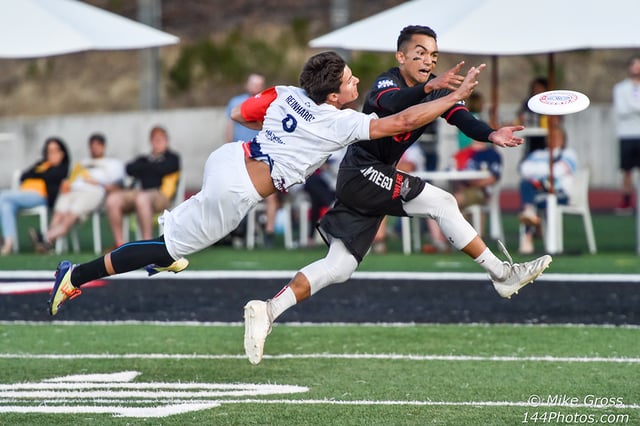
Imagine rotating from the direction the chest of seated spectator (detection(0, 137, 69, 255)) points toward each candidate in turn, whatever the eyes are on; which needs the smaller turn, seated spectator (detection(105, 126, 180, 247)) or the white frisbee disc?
the white frisbee disc

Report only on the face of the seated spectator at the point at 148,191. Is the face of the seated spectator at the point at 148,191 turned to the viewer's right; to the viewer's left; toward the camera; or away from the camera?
toward the camera

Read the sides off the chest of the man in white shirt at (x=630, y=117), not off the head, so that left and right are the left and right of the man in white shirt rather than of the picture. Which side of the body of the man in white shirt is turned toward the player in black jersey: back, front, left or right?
front

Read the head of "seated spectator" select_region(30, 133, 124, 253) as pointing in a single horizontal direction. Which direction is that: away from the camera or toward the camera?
toward the camera

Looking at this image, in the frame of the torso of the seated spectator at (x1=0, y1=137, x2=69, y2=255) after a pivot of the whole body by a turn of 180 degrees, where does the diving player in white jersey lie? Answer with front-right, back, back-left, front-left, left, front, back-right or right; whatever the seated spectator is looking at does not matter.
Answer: back-right

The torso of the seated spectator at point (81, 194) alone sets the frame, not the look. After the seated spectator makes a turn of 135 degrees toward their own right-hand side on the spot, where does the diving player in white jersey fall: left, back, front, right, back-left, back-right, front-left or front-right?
back

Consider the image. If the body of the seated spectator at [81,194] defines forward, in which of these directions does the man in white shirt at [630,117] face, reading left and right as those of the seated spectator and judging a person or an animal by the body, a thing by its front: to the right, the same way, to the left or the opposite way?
the same way

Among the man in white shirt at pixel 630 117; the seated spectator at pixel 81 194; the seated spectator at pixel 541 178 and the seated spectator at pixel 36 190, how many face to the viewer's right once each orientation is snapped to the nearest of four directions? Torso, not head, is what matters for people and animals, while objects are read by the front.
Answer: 0

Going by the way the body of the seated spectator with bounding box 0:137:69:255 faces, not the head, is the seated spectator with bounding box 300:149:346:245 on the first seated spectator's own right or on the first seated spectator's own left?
on the first seated spectator's own left

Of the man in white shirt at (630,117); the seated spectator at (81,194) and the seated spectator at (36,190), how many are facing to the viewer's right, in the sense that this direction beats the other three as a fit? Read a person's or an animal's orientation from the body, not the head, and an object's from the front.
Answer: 0

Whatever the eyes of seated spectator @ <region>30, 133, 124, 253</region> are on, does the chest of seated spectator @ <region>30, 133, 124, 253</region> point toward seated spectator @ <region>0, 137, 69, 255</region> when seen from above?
no

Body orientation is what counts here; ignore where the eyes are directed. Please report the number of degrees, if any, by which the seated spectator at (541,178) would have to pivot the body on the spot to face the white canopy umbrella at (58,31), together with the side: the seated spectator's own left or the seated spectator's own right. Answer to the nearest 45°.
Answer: approximately 45° to the seated spectator's own right

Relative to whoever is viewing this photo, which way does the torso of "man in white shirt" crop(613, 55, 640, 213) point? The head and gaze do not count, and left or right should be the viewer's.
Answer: facing the viewer

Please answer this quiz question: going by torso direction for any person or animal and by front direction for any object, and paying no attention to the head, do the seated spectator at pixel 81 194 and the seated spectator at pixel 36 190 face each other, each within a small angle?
no

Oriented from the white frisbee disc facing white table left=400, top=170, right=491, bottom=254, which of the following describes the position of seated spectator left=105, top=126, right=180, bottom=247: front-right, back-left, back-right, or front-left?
front-left

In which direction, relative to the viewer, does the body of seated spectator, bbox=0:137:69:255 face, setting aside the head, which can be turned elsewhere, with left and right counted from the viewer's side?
facing the viewer and to the left of the viewer

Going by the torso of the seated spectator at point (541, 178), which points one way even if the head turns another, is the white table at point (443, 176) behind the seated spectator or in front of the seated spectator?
in front

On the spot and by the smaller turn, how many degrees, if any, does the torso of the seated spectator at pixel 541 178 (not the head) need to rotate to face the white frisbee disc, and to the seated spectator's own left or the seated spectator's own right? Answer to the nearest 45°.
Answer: approximately 45° to the seated spectator's own left

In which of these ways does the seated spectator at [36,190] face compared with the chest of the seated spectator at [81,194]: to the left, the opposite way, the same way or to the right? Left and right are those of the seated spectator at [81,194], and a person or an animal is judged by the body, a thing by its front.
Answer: the same way
